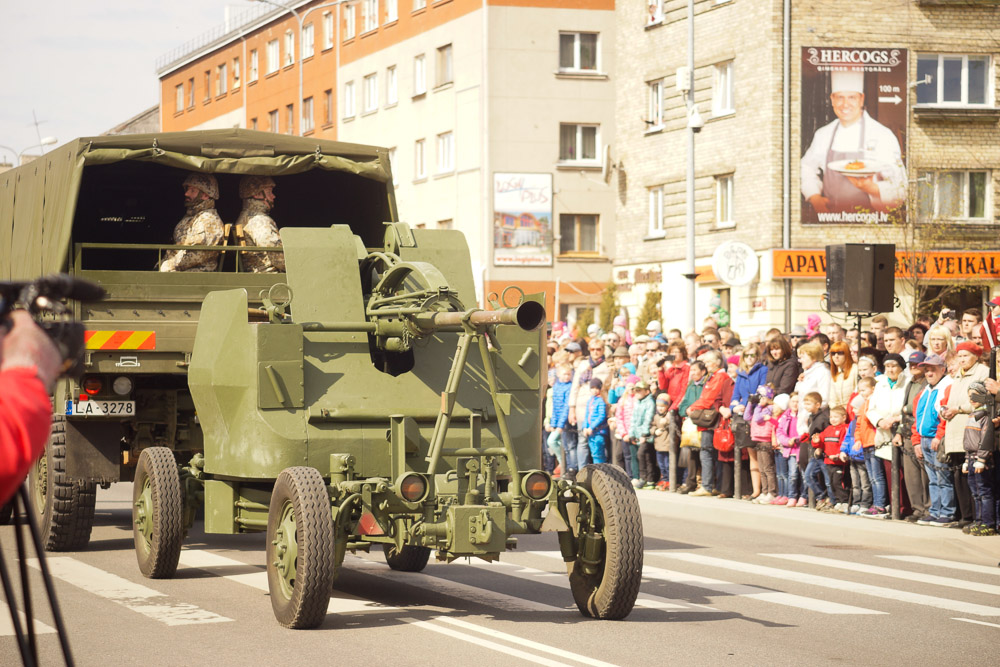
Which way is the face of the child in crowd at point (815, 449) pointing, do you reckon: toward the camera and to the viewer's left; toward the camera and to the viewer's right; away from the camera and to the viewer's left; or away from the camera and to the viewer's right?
toward the camera and to the viewer's left

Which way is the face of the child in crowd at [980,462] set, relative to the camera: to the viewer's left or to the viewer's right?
to the viewer's left

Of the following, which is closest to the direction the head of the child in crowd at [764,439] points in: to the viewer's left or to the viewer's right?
to the viewer's left

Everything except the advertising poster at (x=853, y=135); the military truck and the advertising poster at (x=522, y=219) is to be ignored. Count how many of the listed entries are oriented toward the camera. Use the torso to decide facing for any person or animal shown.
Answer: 2

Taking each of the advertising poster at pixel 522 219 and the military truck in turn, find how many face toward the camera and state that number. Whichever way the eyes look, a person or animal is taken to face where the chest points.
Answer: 1

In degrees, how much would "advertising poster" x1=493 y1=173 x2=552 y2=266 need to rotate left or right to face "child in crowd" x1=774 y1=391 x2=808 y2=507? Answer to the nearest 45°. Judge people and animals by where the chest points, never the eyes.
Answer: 0° — it already faces them

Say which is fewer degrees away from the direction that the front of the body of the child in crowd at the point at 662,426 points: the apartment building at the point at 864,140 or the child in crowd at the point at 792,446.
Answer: the child in crowd

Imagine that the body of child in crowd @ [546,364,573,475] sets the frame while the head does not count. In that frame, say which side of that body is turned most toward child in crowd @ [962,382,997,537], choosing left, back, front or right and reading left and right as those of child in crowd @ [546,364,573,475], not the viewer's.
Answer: left

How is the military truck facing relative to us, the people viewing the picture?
facing away from the viewer and to the left of the viewer

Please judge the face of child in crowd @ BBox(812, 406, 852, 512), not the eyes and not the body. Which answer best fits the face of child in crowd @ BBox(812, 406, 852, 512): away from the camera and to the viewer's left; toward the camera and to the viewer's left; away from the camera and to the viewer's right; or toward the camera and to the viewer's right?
toward the camera and to the viewer's left

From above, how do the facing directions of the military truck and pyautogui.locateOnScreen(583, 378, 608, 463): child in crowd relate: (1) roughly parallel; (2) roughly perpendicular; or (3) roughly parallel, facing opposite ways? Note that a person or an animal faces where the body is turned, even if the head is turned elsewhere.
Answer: roughly perpendicular

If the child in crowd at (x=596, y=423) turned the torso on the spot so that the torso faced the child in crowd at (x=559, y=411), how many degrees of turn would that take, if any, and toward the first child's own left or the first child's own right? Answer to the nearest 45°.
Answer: approximately 90° to the first child's own right
